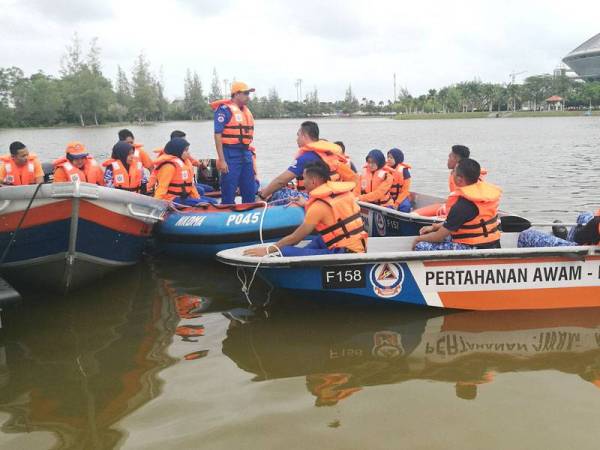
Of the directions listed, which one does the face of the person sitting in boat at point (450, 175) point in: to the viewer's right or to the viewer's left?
to the viewer's left

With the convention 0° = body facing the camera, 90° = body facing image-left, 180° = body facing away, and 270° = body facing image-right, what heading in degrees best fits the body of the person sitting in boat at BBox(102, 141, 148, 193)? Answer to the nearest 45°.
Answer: approximately 315°

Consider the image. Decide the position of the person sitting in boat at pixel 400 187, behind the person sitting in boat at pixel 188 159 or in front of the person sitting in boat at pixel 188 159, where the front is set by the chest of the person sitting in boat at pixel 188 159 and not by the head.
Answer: in front

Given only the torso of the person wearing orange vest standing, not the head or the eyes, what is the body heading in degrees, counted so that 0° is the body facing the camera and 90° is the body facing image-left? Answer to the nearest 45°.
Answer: approximately 315°

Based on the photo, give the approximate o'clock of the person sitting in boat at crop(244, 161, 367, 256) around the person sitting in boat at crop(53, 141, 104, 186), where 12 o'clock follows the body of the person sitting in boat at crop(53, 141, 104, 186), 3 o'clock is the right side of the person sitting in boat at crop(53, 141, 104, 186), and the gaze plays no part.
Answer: the person sitting in boat at crop(244, 161, 367, 256) is roughly at 11 o'clock from the person sitting in boat at crop(53, 141, 104, 186).

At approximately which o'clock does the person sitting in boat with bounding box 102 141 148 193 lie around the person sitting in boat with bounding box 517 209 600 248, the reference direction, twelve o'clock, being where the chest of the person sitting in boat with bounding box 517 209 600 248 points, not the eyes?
the person sitting in boat with bounding box 102 141 148 193 is roughly at 12 o'clock from the person sitting in boat with bounding box 517 209 600 248.

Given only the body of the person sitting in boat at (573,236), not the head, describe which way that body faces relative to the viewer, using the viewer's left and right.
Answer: facing to the left of the viewer

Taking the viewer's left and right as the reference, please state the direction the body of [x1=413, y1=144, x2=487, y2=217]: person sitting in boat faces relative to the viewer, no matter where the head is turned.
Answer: facing to the left of the viewer

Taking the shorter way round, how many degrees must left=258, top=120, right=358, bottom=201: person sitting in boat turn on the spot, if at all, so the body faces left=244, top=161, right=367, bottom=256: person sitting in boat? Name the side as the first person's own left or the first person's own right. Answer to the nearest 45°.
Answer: approximately 90° to the first person's own left

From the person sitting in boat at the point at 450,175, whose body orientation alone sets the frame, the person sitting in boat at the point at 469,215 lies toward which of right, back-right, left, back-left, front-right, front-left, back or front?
left

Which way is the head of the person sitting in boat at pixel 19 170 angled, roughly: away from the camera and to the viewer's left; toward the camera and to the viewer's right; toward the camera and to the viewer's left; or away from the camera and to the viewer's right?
toward the camera and to the viewer's right

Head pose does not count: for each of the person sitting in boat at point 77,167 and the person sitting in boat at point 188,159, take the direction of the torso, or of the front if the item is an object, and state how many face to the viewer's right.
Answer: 1

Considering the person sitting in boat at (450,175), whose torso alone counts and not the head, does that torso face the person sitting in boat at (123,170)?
yes

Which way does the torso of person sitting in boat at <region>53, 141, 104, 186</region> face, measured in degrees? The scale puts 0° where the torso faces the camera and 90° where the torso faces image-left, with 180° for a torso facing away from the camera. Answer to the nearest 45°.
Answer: approximately 0°

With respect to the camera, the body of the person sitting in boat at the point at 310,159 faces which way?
to the viewer's left

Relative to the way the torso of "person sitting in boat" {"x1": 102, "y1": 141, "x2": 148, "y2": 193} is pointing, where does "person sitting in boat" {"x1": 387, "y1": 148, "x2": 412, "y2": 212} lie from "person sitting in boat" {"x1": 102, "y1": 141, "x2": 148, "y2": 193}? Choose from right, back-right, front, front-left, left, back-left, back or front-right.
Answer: front-left

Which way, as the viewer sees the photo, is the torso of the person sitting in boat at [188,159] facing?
to the viewer's right
